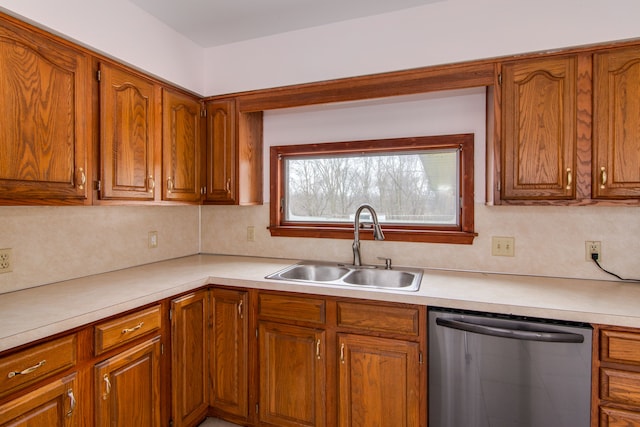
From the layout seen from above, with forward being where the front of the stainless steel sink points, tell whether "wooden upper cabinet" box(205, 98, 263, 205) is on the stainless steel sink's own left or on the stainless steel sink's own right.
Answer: on the stainless steel sink's own right

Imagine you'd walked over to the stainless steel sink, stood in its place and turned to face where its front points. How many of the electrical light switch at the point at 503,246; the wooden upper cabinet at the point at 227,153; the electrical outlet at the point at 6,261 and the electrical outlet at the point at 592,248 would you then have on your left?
2

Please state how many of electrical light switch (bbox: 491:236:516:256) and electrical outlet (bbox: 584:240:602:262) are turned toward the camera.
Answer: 2

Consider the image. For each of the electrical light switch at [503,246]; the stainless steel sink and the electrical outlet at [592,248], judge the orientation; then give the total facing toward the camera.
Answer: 3

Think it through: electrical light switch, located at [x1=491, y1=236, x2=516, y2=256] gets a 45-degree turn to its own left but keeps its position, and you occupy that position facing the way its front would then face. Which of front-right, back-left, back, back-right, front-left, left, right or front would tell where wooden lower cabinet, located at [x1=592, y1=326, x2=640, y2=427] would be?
front

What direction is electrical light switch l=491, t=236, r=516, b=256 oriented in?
toward the camera

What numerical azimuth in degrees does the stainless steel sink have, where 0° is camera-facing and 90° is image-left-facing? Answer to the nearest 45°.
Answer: approximately 0°

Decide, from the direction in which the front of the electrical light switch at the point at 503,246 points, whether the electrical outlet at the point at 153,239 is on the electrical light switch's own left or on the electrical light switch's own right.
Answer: on the electrical light switch's own right

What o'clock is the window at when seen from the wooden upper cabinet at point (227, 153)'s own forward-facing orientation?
The window is roughly at 8 o'clock from the wooden upper cabinet.

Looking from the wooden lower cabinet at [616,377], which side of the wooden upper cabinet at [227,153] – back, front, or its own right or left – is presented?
left

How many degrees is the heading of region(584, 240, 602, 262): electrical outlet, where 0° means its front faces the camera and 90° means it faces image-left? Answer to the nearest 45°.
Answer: approximately 0°

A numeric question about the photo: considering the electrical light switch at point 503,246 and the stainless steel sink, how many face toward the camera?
2
